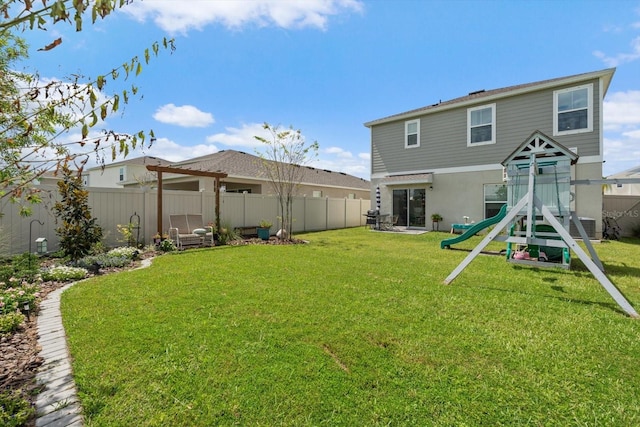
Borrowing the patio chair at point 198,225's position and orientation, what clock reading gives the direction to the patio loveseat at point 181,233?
the patio loveseat at point 181,233 is roughly at 3 o'clock from the patio chair at point 198,225.

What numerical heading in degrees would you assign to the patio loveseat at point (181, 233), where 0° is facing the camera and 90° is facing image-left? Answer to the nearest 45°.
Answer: approximately 315°

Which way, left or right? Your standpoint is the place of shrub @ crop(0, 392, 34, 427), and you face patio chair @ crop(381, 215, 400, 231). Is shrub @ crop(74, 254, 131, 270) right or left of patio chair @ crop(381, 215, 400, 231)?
left

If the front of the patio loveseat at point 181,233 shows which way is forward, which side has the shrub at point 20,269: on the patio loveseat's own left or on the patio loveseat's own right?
on the patio loveseat's own right

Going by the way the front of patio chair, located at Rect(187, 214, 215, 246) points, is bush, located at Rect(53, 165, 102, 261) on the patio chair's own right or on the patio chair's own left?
on the patio chair's own right

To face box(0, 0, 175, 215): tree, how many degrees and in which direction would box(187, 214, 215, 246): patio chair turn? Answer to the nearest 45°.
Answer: approximately 45° to its right

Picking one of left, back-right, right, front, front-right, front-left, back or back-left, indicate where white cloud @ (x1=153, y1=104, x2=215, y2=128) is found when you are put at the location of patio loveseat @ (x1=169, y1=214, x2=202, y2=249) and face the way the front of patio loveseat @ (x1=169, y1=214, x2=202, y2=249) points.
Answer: back-left

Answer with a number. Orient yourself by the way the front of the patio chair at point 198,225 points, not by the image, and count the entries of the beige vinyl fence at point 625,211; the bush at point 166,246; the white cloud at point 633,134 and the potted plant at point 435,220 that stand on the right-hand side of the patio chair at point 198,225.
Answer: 1

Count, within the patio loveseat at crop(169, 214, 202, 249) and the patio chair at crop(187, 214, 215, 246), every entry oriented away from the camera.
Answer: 0

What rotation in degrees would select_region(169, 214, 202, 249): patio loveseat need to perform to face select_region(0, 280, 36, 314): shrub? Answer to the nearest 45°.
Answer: approximately 45° to its right
